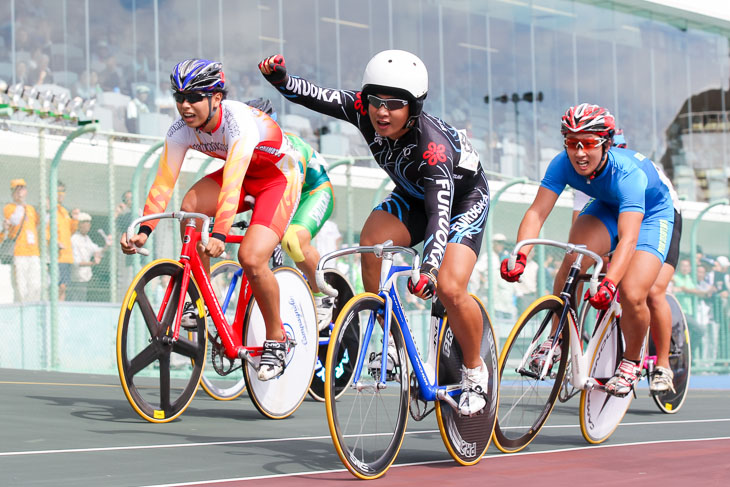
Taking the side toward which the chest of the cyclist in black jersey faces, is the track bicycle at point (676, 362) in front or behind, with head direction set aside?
behind

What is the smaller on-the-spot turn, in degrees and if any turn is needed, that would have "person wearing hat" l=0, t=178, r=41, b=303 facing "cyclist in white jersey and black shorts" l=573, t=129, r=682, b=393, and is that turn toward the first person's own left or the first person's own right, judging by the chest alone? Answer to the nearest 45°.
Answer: approximately 45° to the first person's own left

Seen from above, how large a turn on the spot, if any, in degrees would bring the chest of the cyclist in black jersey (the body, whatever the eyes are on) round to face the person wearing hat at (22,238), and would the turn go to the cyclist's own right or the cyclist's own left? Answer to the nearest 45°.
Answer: approximately 90° to the cyclist's own right

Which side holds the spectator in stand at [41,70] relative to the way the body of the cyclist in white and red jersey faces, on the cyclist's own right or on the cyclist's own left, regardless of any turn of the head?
on the cyclist's own right

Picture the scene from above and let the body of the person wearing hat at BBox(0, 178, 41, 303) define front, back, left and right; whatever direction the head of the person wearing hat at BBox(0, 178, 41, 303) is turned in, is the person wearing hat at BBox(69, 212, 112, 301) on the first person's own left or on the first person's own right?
on the first person's own left

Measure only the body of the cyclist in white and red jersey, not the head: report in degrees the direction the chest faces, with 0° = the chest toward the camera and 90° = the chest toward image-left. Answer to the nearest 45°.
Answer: approximately 45°

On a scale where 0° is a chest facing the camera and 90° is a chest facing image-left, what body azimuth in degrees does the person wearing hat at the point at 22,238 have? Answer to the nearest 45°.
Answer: approximately 0°

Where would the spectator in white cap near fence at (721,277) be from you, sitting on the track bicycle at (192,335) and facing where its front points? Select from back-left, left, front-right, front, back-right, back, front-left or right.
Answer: back

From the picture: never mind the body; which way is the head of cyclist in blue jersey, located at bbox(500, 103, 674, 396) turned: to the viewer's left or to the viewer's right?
to the viewer's left

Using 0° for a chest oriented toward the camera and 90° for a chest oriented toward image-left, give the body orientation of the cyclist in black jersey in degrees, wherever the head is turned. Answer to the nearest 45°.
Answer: approximately 45°
